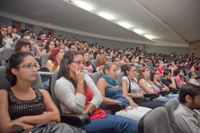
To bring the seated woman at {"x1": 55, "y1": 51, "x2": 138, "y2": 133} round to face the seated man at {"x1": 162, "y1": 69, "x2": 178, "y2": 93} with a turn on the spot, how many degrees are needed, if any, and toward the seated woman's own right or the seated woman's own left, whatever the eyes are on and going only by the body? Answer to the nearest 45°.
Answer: approximately 90° to the seated woman's own left

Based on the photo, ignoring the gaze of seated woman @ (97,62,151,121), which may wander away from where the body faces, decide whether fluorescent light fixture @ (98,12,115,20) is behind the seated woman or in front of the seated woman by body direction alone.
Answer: behind

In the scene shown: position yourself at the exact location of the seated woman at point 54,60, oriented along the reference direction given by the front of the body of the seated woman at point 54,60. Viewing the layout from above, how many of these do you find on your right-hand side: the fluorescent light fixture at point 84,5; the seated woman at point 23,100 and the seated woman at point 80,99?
2

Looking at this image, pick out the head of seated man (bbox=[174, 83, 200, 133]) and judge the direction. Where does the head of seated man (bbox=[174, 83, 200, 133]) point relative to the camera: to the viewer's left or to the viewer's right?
to the viewer's right

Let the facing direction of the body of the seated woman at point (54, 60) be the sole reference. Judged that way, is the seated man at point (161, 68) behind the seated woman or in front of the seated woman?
in front

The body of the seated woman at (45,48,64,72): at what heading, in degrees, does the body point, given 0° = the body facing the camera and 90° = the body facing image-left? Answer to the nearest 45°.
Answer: approximately 270°

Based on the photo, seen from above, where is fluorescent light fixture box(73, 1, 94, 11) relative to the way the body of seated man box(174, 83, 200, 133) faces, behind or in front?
behind

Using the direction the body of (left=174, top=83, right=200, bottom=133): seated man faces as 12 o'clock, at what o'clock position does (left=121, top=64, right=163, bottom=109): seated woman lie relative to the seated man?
The seated woman is roughly at 7 o'clock from the seated man.

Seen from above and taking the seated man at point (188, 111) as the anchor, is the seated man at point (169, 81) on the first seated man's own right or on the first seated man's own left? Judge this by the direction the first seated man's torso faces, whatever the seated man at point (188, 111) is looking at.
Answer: on the first seated man's own left
